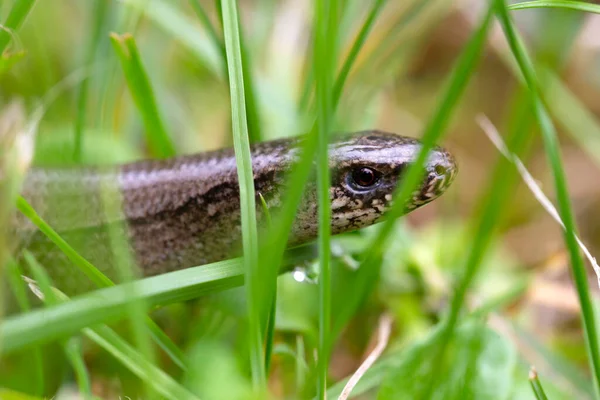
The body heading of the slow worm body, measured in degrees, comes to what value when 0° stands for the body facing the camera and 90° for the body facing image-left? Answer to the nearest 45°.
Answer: approximately 270°

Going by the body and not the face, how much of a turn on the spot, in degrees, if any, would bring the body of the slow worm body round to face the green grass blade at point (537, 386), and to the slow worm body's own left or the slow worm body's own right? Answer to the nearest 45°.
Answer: approximately 45° to the slow worm body's own right

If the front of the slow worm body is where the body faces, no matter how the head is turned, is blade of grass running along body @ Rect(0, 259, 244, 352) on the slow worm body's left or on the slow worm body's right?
on the slow worm body's right

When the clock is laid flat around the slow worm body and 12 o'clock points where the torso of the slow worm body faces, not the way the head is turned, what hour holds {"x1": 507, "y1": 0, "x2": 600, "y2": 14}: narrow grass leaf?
The narrow grass leaf is roughly at 1 o'clock from the slow worm body.

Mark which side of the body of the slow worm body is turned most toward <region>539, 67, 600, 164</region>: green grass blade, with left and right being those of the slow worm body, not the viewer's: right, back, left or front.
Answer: front

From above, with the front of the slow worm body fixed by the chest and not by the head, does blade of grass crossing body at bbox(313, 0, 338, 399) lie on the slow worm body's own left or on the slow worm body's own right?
on the slow worm body's own right
